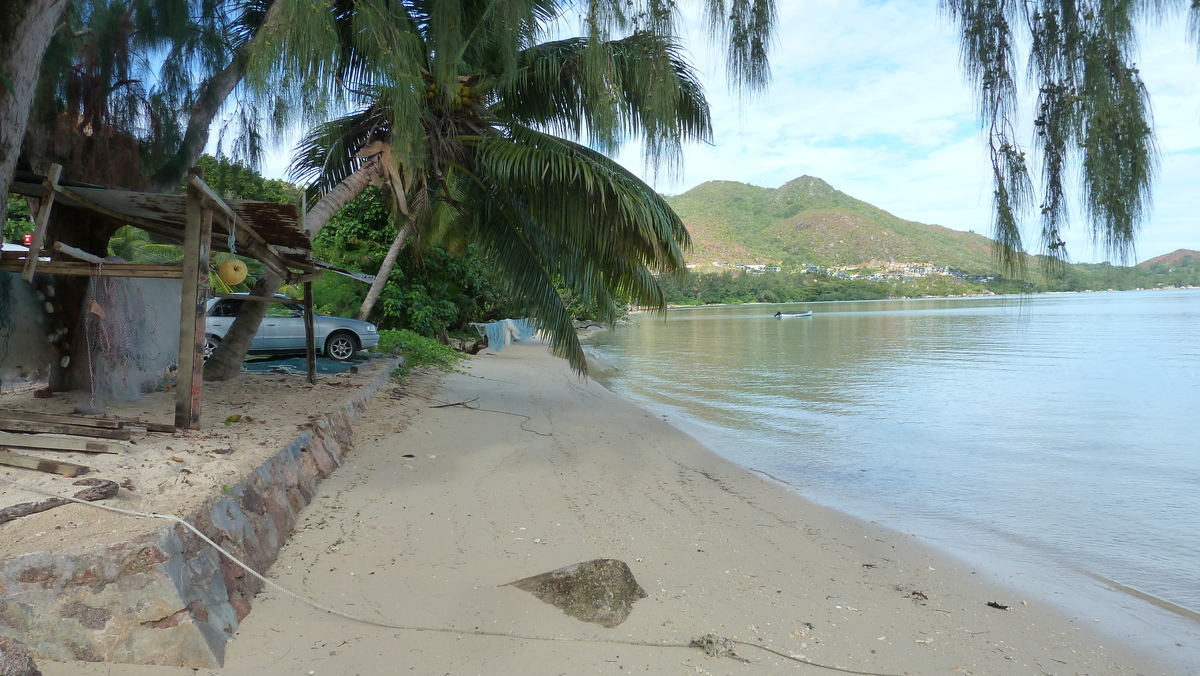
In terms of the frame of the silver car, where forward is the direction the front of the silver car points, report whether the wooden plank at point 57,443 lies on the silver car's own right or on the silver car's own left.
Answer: on the silver car's own right

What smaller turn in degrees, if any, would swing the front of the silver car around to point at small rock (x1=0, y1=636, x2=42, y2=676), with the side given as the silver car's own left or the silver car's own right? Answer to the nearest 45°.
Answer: approximately 90° to the silver car's own right

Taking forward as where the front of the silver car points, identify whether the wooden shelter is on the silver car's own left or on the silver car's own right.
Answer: on the silver car's own right

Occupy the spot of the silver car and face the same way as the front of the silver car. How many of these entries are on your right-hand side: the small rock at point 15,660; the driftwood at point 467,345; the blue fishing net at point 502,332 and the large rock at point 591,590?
2

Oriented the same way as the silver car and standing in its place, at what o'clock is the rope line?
The rope line is roughly at 3 o'clock from the silver car.

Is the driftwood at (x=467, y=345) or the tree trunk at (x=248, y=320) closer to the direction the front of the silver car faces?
the driftwood

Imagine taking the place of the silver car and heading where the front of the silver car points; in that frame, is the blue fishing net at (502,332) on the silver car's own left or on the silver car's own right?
on the silver car's own left

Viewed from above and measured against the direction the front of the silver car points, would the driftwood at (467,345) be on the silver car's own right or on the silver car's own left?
on the silver car's own left

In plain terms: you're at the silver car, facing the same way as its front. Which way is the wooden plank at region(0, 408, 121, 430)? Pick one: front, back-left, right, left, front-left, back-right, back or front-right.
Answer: right

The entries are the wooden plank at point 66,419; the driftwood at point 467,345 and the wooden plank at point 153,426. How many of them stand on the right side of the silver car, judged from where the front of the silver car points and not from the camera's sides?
2

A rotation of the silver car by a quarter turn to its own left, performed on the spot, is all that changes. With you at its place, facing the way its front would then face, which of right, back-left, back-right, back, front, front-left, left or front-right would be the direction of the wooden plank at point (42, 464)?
back

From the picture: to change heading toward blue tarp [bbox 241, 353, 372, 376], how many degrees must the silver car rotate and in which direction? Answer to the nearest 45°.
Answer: approximately 90° to its right

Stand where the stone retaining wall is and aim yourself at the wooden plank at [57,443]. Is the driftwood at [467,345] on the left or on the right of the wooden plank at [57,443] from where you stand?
right

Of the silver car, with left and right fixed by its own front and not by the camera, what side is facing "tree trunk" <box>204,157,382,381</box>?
right

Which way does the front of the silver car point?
to the viewer's right

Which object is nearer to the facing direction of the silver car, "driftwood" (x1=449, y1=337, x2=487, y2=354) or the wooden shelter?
the driftwood

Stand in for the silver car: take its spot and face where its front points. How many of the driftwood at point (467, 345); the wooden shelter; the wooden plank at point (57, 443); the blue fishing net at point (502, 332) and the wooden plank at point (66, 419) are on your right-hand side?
3

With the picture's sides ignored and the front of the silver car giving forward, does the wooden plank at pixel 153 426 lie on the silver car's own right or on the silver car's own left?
on the silver car's own right
